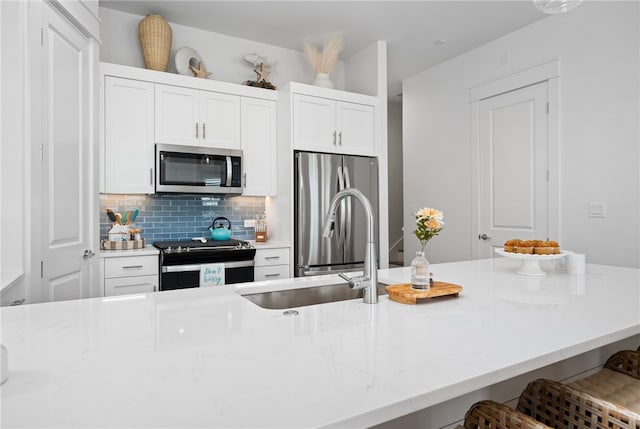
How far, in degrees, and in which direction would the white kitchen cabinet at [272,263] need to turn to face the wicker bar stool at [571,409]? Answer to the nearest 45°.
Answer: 0° — it already faces it

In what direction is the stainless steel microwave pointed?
toward the camera

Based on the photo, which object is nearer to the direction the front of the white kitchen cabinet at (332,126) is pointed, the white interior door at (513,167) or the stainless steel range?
the white interior door

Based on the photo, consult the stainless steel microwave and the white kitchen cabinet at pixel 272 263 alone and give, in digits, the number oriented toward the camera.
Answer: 2

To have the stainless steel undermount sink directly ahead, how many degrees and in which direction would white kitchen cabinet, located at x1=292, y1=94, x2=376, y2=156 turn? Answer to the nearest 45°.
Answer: approximately 45° to its right

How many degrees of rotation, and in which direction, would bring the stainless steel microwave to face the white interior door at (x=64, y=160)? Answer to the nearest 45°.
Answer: approximately 45° to its right

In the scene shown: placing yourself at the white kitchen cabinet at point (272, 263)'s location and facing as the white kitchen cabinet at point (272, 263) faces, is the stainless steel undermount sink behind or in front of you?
in front

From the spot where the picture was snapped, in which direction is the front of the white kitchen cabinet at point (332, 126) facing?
facing the viewer and to the right of the viewer

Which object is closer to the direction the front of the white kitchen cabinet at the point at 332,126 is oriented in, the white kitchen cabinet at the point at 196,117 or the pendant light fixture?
the pendant light fixture

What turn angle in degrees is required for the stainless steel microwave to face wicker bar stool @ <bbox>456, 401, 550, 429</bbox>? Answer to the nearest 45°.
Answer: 0° — it already faces it
